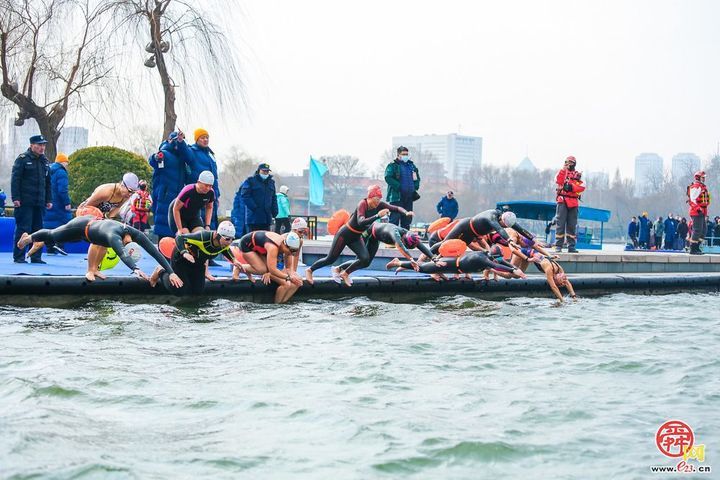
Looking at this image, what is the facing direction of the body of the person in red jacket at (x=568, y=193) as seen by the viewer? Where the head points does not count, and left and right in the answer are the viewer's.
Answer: facing the viewer

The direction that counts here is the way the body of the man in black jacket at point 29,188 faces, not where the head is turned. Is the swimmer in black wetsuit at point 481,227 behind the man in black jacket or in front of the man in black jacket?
in front

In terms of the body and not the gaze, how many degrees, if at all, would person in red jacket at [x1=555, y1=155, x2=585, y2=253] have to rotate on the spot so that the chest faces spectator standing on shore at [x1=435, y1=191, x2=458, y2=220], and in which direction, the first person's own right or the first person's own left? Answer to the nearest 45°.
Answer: approximately 135° to the first person's own right

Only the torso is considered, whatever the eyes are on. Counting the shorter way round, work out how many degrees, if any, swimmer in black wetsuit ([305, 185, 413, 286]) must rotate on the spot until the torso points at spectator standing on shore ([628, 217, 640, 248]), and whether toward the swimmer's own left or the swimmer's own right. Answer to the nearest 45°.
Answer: approximately 90° to the swimmer's own left

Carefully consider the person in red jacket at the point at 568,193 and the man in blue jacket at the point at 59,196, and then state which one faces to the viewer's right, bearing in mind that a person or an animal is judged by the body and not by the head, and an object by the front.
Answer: the man in blue jacket

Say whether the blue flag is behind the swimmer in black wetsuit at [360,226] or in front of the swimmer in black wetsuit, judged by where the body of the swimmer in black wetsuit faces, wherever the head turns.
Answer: behind

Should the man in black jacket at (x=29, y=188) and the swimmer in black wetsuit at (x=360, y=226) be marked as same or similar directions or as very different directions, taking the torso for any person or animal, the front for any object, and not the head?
same or similar directions

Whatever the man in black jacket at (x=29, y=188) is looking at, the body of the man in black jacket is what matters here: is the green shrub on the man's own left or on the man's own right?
on the man's own left

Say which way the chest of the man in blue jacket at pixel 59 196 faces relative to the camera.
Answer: to the viewer's right

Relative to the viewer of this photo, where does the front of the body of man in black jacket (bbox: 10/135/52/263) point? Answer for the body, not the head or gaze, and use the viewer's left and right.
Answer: facing the viewer and to the right of the viewer

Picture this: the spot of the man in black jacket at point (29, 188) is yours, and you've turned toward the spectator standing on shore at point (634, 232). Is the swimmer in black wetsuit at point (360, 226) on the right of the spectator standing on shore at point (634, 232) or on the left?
right

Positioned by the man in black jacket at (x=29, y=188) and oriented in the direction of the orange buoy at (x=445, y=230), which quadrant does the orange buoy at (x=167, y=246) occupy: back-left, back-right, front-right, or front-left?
front-right

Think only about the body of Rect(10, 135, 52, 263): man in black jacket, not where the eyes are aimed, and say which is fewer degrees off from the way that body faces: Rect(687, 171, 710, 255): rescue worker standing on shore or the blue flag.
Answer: the rescue worker standing on shore
